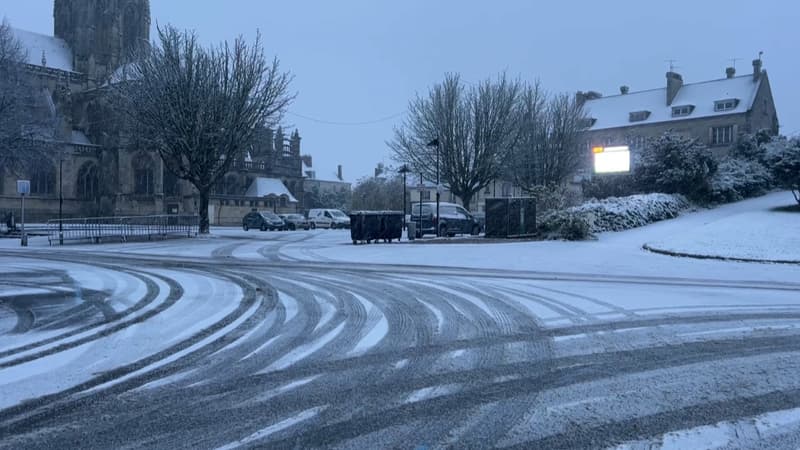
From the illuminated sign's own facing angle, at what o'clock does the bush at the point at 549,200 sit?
The bush is roughly at 1 o'clock from the illuminated sign.

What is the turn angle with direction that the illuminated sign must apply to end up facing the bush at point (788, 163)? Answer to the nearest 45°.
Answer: approximately 90° to its left

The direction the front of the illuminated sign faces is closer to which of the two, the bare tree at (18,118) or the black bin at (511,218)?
the black bin

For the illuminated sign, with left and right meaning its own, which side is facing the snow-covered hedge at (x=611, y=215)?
front

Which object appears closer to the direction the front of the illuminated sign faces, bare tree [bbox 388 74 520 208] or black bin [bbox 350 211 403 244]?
the black bin

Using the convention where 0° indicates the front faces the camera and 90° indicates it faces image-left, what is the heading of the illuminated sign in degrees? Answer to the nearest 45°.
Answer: approximately 0°

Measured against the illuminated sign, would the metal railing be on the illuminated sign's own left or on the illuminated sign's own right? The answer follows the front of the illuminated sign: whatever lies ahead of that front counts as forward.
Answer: on the illuminated sign's own right

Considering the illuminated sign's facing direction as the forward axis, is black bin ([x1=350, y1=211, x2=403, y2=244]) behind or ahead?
ahead
